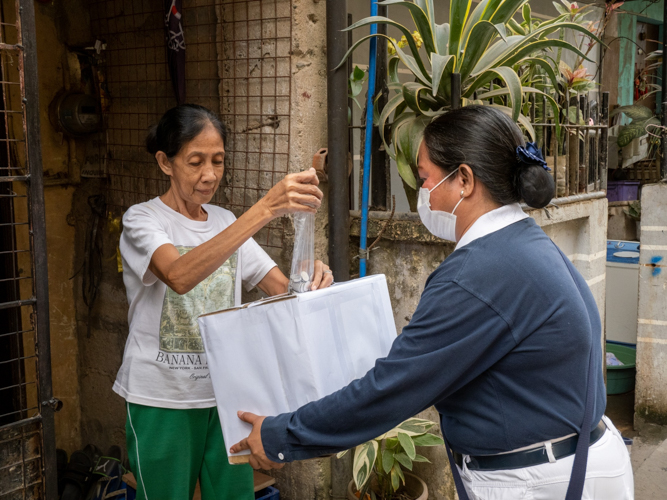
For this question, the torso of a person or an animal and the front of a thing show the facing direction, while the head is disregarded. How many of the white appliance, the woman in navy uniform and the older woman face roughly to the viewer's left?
1

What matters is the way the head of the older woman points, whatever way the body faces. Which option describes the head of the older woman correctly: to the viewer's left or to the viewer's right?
to the viewer's right

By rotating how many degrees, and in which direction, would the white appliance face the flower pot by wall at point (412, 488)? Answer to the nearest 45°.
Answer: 0° — it already faces it

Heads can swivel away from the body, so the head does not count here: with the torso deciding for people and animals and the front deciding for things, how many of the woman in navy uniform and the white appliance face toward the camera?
1

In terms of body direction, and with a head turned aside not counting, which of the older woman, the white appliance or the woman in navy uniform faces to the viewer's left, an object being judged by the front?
the woman in navy uniform

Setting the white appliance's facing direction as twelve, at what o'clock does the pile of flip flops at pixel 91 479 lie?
The pile of flip flops is roughly at 1 o'clock from the white appliance.

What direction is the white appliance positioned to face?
toward the camera

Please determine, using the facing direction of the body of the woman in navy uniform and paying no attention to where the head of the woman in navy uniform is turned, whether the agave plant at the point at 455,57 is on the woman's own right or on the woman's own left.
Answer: on the woman's own right

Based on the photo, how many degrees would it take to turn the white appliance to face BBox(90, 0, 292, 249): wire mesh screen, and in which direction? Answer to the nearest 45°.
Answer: approximately 45° to its right

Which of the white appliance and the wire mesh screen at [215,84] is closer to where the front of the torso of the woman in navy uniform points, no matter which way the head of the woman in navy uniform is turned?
the wire mesh screen

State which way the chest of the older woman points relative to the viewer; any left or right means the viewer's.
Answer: facing the viewer and to the right of the viewer

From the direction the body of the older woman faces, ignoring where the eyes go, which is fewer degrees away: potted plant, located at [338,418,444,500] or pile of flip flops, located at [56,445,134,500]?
the potted plant

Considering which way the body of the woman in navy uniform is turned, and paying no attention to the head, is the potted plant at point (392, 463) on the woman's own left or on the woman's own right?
on the woman's own right

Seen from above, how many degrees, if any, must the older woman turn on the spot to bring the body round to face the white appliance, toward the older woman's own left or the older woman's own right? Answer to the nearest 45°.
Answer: approximately 90° to the older woman's own left

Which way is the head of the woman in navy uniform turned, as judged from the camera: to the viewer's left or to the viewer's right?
to the viewer's left

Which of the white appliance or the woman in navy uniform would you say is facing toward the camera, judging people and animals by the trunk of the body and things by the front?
the white appliance

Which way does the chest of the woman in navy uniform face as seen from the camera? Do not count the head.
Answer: to the viewer's left
